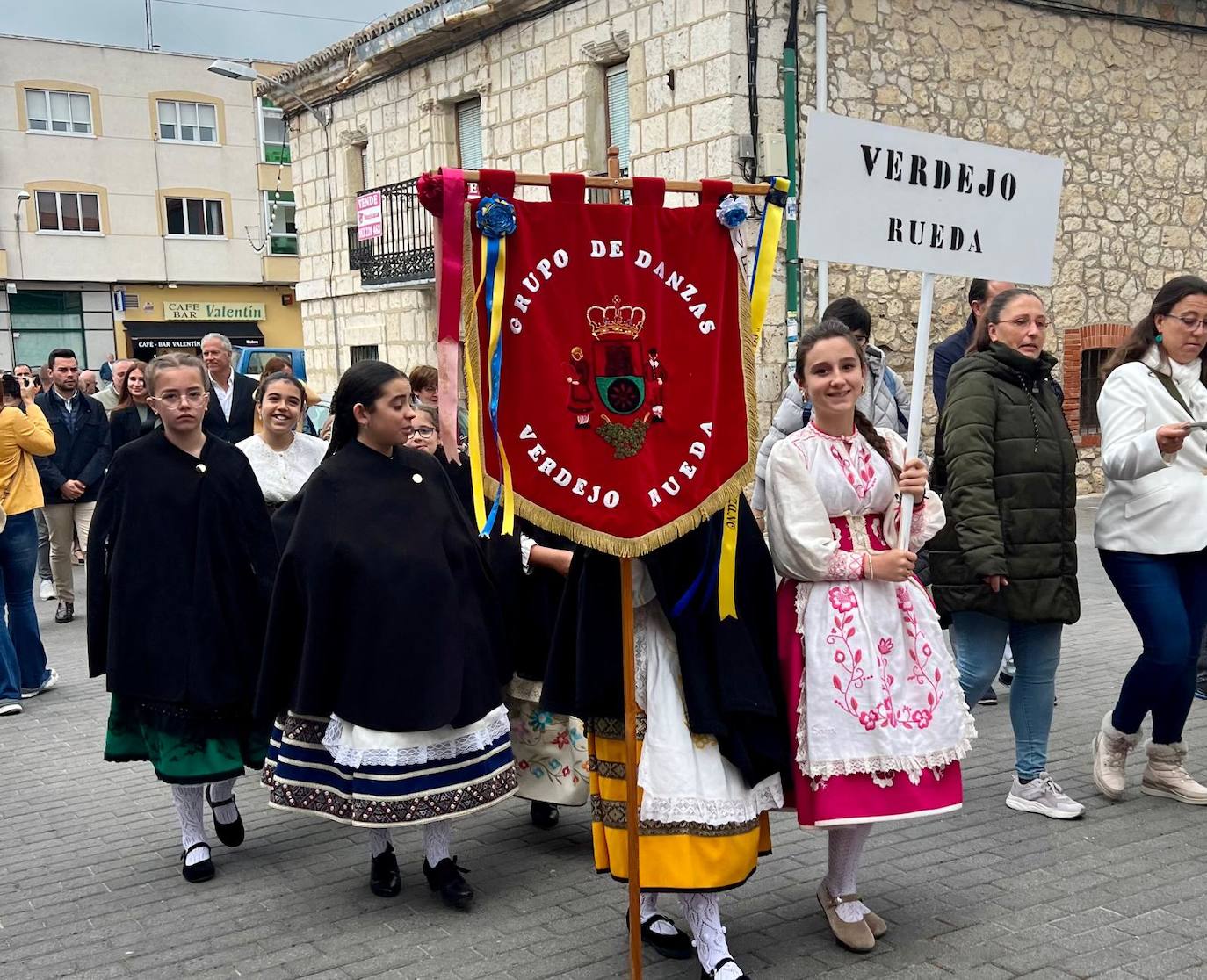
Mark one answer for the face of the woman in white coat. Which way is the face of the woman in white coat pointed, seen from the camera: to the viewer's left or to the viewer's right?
to the viewer's right

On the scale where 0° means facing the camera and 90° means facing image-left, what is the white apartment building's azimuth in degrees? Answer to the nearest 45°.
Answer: approximately 0°

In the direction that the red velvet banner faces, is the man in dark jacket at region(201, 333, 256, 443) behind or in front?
behind

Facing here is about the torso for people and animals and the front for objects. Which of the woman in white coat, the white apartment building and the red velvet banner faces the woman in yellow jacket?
the white apartment building

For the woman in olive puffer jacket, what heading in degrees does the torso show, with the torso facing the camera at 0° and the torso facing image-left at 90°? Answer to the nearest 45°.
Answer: approximately 315°

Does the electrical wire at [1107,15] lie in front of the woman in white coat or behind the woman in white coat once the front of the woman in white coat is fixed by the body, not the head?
behind
